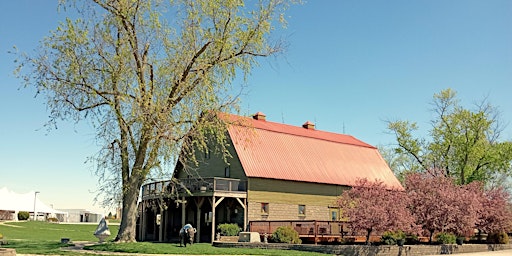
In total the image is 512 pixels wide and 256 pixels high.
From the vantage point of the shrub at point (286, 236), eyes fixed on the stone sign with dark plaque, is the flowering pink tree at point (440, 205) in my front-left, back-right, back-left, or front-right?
back-right

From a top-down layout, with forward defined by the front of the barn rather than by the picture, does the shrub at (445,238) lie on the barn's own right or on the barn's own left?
on the barn's own left

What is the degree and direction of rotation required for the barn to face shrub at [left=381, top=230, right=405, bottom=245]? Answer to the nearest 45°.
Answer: approximately 90° to its left

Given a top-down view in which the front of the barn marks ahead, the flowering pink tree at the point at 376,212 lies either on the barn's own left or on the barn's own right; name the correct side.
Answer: on the barn's own left

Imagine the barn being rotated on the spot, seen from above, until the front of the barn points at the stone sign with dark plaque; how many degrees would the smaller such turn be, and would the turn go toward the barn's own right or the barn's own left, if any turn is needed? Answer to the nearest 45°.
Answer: approximately 45° to the barn's own left

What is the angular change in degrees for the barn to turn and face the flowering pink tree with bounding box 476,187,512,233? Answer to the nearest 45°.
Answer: approximately 135° to its left

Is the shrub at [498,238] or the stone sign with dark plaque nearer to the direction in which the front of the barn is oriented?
the stone sign with dark plaque

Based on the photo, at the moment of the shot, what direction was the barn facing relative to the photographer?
facing the viewer and to the left of the viewer
